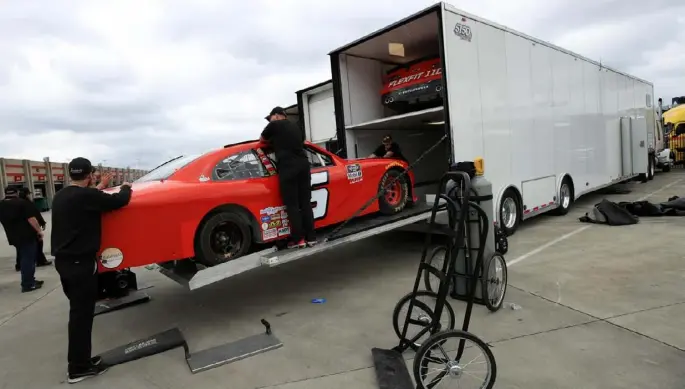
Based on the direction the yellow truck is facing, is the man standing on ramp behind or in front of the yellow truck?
in front

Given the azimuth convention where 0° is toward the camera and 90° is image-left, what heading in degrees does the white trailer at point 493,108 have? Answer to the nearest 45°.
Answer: approximately 225°

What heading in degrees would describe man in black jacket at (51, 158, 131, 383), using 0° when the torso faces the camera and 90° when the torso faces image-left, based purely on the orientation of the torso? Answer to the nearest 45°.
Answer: approximately 225°

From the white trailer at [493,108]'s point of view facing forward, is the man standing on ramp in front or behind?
behind

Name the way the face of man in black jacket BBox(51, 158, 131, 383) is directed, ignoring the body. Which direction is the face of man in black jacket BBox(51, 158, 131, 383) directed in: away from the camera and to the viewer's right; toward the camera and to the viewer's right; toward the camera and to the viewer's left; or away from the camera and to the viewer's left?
away from the camera and to the viewer's right

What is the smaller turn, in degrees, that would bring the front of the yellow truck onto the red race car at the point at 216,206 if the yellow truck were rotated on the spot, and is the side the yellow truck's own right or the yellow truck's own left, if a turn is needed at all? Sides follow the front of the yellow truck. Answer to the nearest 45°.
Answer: approximately 45° to the yellow truck's own left
